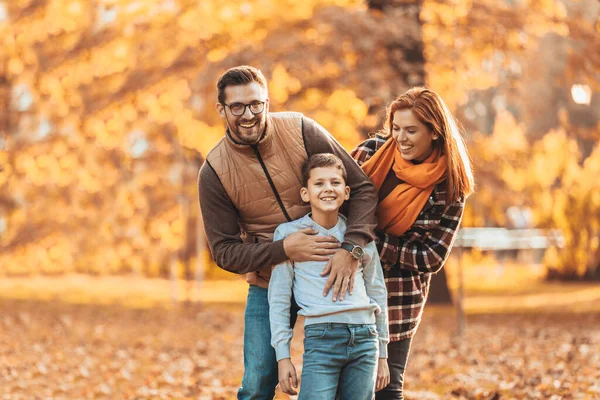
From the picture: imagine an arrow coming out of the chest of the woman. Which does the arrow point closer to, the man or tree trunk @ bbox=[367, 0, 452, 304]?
the man

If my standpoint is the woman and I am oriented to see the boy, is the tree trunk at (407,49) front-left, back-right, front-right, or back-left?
back-right

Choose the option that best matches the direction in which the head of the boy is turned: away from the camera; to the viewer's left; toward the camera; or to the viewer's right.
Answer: toward the camera

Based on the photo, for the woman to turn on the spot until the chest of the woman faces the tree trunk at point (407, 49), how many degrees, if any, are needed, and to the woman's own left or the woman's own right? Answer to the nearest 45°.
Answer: approximately 135° to the woman's own right

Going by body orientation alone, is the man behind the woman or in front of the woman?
in front

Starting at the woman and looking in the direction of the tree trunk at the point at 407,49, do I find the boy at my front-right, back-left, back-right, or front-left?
back-left

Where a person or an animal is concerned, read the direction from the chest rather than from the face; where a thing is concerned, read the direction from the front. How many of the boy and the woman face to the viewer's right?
0

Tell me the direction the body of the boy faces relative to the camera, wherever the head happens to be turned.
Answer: toward the camera

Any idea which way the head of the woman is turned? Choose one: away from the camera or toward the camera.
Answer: toward the camera

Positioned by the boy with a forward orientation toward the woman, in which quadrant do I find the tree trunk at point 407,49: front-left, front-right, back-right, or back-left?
front-left

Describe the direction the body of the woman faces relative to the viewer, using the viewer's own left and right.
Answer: facing the viewer and to the left of the viewer

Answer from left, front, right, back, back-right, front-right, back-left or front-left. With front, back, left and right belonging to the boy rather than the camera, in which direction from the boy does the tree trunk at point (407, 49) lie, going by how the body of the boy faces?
back
